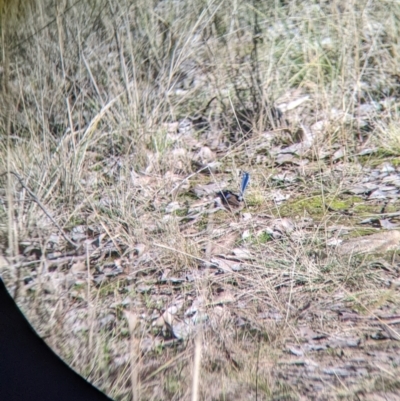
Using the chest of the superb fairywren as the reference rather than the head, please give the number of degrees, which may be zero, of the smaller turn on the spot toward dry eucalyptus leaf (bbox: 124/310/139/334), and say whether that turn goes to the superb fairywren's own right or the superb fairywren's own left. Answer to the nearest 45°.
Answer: approximately 45° to the superb fairywren's own left

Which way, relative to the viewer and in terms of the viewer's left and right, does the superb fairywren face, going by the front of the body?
facing to the left of the viewer

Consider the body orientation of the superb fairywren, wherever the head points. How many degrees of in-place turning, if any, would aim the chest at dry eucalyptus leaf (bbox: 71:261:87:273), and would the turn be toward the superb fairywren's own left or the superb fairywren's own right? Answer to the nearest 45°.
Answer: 0° — it already faces it
